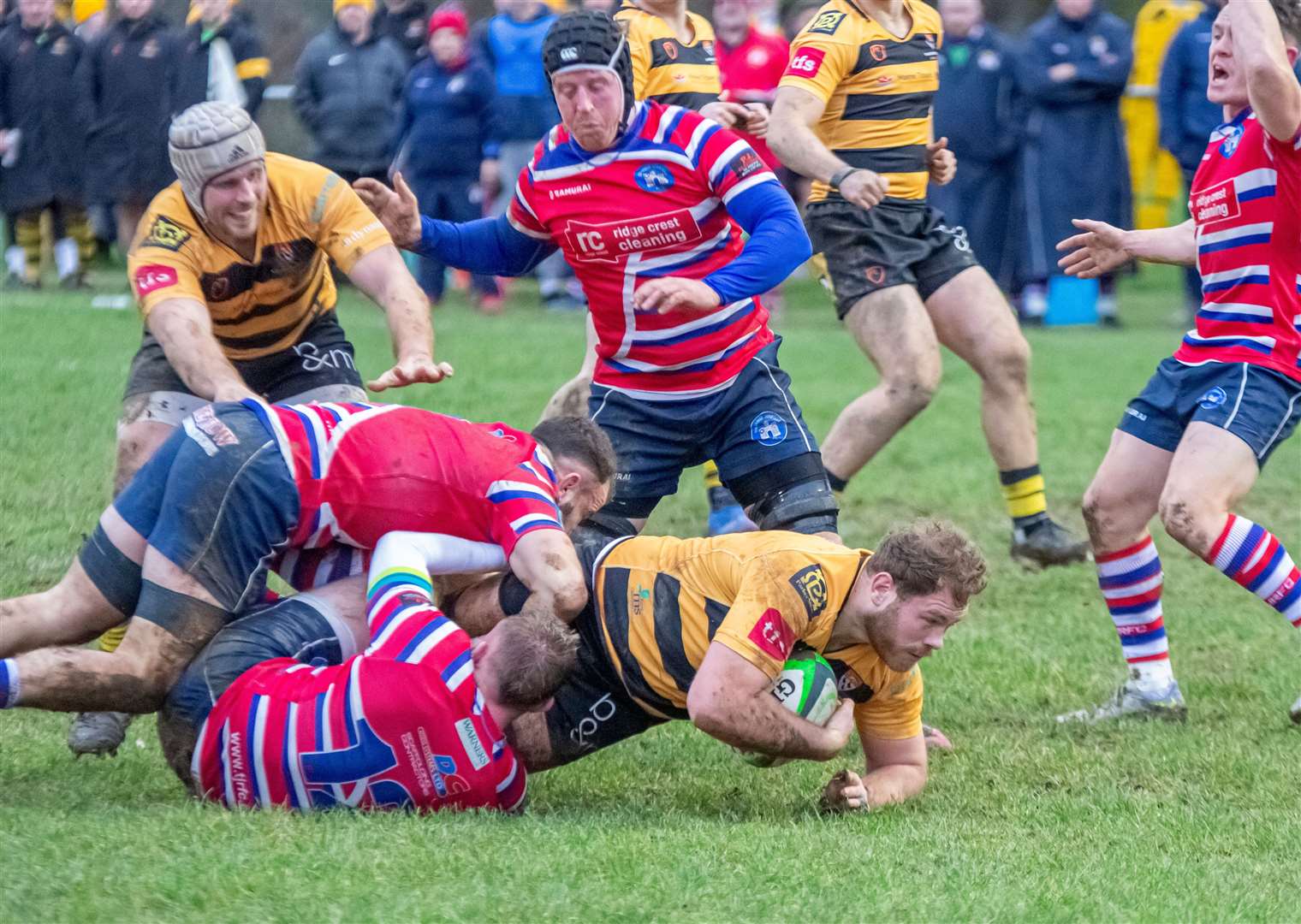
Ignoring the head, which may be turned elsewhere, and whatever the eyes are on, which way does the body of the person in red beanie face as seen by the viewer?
toward the camera

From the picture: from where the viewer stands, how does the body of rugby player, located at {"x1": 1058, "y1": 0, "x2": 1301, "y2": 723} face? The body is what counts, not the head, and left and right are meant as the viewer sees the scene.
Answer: facing the viewer and to the left of the viewer

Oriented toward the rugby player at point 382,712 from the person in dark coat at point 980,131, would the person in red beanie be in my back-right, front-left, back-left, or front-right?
front-right

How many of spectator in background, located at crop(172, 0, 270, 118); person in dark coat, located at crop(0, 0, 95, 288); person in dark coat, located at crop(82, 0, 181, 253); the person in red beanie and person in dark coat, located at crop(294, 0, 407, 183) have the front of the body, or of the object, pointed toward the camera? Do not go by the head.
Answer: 5

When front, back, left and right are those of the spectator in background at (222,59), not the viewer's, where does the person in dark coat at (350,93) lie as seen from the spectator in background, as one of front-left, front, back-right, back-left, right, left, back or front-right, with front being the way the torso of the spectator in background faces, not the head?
left

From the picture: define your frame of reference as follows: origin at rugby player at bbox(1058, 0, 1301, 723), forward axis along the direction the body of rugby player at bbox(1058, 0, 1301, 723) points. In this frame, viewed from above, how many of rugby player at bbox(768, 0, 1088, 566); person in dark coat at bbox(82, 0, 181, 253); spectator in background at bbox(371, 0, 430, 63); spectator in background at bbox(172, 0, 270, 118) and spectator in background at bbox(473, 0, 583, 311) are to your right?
5

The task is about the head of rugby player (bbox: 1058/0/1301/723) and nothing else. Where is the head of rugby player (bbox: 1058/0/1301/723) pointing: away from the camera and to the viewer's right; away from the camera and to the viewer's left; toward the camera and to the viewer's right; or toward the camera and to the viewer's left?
toward the camera and to the viewer's left

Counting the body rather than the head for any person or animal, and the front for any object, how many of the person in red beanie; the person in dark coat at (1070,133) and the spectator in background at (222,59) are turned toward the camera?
3

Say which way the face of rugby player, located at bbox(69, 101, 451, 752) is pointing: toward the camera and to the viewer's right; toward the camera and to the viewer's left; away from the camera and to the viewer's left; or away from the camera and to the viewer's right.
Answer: toward the camera and to the viewer's right

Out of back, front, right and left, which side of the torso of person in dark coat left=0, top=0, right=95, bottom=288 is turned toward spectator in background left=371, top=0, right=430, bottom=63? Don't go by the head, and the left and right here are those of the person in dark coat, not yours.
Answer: left

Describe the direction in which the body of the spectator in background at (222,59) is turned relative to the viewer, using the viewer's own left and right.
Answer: facing the viewer

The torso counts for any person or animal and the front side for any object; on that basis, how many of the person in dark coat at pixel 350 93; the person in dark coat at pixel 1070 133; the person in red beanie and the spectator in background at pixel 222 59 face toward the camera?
4

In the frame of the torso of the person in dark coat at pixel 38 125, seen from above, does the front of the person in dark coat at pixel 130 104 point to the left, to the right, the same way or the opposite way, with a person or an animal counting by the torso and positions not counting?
the same way

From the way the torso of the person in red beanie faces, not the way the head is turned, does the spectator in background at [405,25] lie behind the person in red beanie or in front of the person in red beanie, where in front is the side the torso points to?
behind

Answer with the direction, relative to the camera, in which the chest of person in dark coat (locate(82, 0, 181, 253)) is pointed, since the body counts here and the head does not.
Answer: toward the camera
